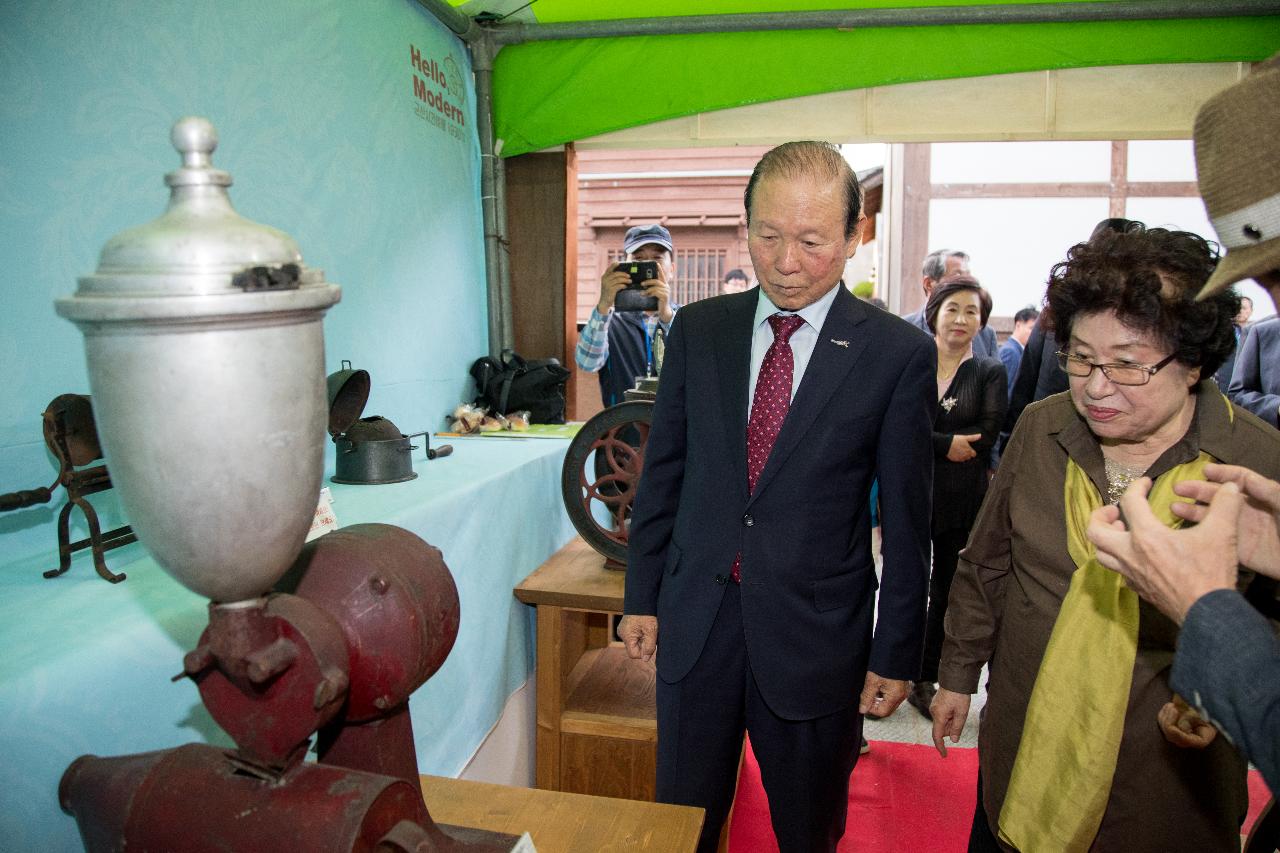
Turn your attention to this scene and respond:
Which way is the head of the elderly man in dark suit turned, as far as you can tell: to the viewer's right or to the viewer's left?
to the viewer's left

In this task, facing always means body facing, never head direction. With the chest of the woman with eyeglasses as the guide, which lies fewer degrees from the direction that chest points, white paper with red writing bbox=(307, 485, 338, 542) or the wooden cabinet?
the white paper with red writing

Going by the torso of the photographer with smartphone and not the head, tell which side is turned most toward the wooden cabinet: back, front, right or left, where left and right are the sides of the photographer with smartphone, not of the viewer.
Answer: front

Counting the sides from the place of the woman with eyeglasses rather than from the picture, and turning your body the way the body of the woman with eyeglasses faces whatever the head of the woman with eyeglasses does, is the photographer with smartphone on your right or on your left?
on your right

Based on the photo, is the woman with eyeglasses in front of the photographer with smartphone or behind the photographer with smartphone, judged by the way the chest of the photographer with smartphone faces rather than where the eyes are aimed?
in front

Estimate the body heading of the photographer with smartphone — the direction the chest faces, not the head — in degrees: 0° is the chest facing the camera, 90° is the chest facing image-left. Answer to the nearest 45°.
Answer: approximately 0°

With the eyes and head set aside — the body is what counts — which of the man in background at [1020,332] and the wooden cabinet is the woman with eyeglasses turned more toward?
the wooden cabinet

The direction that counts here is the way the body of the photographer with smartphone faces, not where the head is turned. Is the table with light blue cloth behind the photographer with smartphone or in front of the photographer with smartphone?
in front

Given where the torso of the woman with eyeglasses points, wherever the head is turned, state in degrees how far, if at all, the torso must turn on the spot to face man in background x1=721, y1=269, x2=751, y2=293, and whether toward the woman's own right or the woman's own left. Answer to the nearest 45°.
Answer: approximately 90° to the woman's own right

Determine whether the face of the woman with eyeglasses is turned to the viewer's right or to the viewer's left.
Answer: to the viewer's left

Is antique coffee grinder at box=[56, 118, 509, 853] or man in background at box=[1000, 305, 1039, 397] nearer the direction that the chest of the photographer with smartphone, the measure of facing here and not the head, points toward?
the antique coffee grinder

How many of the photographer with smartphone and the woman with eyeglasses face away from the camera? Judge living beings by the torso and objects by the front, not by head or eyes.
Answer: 0

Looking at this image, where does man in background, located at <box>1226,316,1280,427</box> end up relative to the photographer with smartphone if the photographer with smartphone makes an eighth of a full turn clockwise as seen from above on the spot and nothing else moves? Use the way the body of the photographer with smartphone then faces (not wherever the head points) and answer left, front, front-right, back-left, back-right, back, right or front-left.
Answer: back-left

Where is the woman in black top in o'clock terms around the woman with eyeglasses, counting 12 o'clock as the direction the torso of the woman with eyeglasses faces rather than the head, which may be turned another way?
The woman in black top is roughly at 4 o'clock from the woman with eyeglasses.

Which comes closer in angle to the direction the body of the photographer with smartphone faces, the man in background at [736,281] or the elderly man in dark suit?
the elderly man in dark suit
